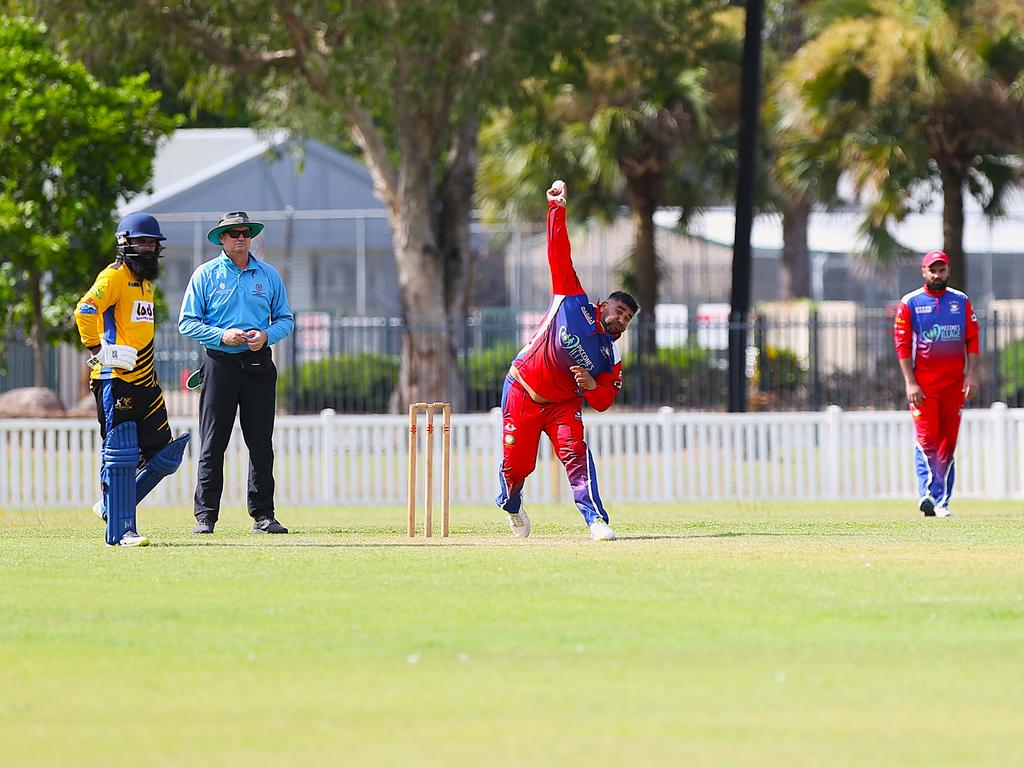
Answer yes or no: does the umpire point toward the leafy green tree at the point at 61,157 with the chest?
no

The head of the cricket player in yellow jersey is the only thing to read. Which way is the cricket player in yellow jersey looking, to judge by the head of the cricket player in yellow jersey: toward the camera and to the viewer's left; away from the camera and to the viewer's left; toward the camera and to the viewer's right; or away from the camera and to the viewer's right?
toward the camera and to the viewer's right

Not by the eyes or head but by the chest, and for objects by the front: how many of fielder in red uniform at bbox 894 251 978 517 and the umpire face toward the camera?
2

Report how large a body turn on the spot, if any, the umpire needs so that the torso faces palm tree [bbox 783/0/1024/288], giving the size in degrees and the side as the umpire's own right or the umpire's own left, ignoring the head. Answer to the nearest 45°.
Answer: approximately 135° to the umpire's own left

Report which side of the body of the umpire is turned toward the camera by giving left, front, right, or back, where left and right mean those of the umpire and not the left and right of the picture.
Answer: front

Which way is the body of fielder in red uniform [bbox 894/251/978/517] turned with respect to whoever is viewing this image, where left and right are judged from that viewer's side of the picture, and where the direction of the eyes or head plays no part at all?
facing the viewer

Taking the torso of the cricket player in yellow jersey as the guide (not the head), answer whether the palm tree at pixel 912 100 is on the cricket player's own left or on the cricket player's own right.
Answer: on the cricket player's own left

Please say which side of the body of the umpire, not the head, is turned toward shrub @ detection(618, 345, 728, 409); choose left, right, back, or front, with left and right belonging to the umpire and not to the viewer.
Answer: back

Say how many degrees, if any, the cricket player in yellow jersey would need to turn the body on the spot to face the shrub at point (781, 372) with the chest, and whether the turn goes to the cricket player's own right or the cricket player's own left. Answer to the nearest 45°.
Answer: approximately 90° to the cricket player's own left

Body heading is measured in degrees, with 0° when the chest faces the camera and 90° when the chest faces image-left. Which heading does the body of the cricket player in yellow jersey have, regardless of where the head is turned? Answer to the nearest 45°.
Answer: approximately 315°

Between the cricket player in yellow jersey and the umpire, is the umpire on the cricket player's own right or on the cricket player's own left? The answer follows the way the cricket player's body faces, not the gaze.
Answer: on the cricket player's own left

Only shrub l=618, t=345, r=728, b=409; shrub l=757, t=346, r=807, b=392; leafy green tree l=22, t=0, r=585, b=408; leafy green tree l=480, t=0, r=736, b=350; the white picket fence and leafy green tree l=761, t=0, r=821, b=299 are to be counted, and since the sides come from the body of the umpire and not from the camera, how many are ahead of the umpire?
0

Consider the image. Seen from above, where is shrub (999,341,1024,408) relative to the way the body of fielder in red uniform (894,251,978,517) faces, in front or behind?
behind

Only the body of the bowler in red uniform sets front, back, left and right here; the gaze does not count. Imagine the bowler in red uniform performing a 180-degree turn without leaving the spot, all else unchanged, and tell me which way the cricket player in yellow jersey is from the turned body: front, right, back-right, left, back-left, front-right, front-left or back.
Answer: front-left

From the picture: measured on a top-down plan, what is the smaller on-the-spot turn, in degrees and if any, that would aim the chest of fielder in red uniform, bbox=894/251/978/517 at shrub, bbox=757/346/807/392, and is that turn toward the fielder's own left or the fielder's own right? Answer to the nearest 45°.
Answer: approximately 180°

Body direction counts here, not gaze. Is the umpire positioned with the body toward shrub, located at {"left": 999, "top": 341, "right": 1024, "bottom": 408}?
no

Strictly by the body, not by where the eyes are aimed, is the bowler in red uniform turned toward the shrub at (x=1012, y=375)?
no

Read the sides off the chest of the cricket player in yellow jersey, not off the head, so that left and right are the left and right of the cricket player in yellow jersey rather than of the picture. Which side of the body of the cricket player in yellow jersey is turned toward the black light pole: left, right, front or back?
left
